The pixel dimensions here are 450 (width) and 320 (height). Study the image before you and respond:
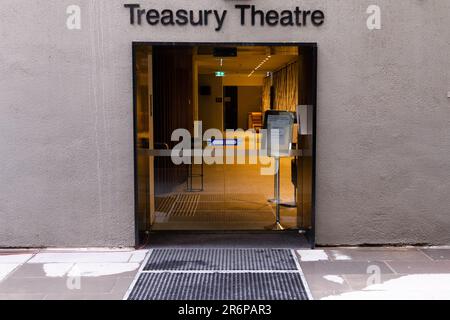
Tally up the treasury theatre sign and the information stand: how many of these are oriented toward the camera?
2

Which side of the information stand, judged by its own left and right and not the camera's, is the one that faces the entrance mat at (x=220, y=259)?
front

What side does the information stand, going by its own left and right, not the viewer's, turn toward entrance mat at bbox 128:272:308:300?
front

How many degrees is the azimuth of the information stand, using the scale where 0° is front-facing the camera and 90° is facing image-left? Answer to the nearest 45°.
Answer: approximately 0°

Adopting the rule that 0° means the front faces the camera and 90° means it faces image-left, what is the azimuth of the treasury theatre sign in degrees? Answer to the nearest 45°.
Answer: approximately 0°
